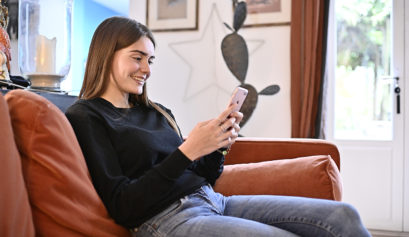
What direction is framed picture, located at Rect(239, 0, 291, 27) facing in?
toward the camera

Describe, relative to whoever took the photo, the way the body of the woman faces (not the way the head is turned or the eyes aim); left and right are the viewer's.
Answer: facing the viewer and to the right of the viewer

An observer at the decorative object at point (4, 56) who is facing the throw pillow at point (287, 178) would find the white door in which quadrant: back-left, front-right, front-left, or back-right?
front-left

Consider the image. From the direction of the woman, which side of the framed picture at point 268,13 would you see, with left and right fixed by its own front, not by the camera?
front

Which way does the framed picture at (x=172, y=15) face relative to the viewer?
toward the camera

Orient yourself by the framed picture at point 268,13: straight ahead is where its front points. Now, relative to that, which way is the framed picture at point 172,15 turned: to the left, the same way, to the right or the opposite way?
the same way

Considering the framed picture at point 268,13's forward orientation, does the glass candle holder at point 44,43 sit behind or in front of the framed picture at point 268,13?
in front
